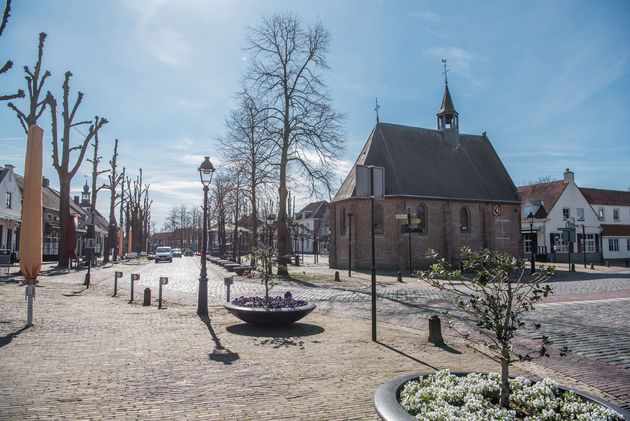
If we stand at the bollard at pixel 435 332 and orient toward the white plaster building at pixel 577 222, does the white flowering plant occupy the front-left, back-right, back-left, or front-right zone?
back-right

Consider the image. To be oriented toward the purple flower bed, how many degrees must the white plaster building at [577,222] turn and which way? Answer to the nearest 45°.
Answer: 0° — it already faces it

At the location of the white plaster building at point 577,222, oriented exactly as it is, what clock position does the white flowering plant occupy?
The white flowering plant is roughly at 12 o'clock from the white plaster building.

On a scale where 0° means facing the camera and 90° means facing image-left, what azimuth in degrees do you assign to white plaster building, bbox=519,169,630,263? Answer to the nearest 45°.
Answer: approximately 0°

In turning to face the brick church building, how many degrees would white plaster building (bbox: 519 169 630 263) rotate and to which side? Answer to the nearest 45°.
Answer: approximately 45° to its right

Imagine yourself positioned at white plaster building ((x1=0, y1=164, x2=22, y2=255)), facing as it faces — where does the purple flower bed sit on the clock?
The purple flower bed is roughly at 1 o'clock from the white plaster building.
